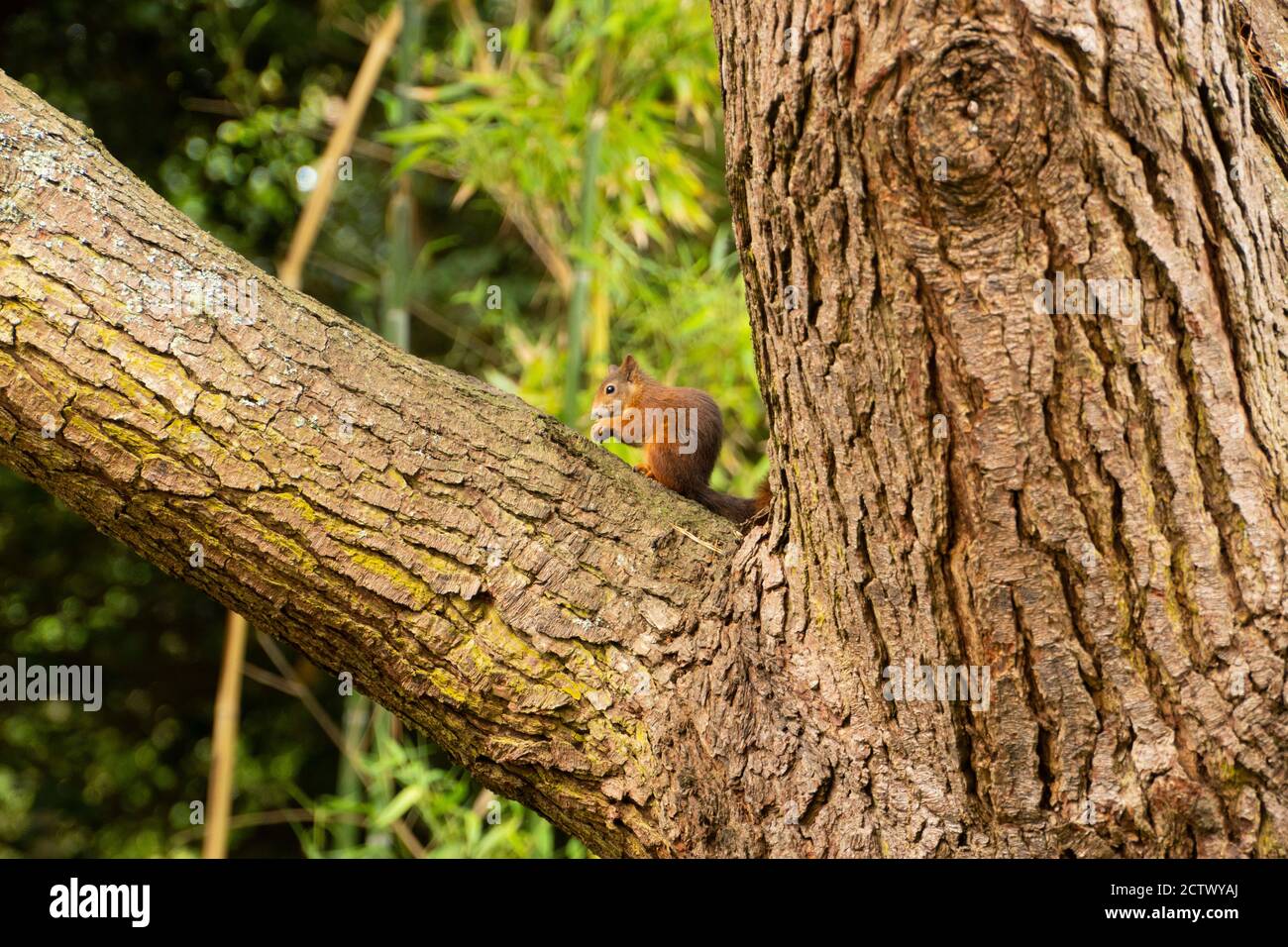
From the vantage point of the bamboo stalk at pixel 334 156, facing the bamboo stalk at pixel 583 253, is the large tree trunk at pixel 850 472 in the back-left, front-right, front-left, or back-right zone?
front-right

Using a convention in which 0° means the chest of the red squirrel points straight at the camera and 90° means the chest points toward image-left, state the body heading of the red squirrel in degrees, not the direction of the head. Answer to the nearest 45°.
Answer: approximately 90°

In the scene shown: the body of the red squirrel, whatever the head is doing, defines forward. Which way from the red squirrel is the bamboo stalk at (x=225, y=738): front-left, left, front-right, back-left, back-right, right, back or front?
front-right
